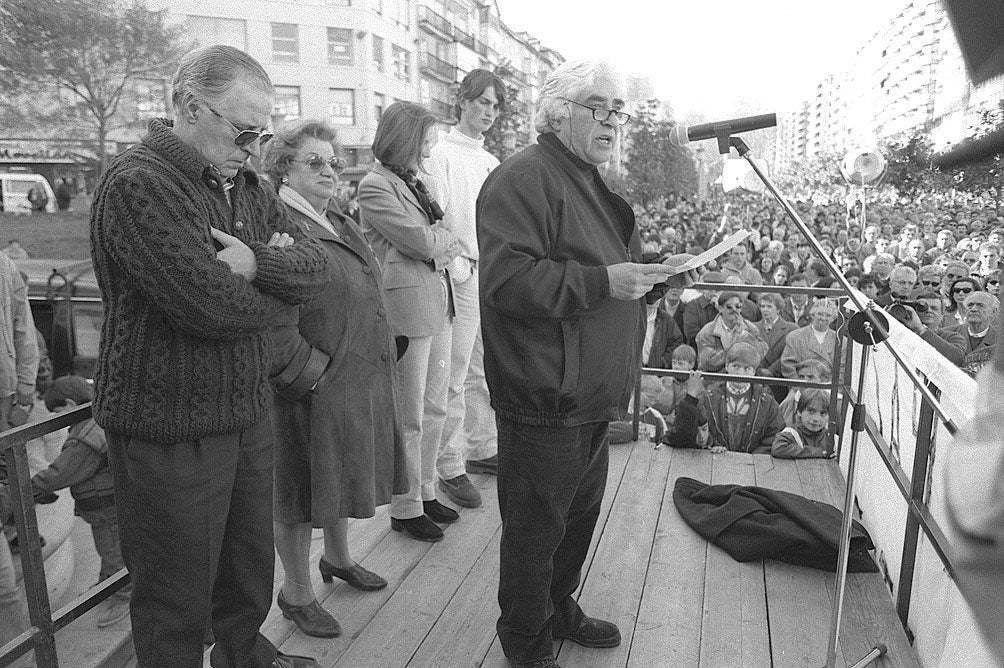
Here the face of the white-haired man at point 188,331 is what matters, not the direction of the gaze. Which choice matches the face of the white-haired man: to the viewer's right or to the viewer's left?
to the viewer's right

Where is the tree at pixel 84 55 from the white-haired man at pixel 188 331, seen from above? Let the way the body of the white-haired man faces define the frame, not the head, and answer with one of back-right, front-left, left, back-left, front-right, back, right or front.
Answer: back-left

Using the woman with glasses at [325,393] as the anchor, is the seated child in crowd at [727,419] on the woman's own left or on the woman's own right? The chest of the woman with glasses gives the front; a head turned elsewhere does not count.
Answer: on the woman's own left

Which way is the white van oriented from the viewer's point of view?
to the viewer's right

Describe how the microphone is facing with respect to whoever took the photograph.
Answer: facing to the left of the viewer

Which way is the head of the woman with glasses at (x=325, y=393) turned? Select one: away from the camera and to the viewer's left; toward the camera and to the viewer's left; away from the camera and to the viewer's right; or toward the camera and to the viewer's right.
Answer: toward the camera and to the viewer's right

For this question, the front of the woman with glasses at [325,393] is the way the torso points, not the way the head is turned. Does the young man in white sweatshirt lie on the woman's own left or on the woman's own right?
on the woman's own left

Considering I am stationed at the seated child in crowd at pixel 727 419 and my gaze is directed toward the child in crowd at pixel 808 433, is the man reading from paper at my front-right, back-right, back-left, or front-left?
back-right

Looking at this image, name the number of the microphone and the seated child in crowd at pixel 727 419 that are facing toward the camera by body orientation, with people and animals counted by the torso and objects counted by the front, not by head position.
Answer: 1

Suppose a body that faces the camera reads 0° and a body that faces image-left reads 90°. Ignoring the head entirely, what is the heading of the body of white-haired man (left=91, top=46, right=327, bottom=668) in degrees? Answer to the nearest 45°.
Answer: approximately 315°

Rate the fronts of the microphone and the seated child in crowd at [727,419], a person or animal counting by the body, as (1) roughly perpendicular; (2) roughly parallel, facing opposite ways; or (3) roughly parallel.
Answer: roughly perpendicular
